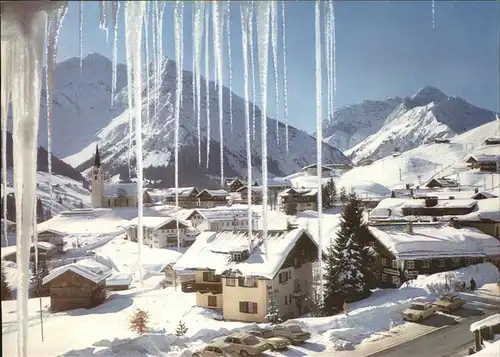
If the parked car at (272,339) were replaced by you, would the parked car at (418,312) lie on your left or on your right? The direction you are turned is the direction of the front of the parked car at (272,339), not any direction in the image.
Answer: on your left

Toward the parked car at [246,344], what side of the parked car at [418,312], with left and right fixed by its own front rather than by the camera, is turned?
front

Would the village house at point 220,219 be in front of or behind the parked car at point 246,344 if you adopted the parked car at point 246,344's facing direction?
behind
